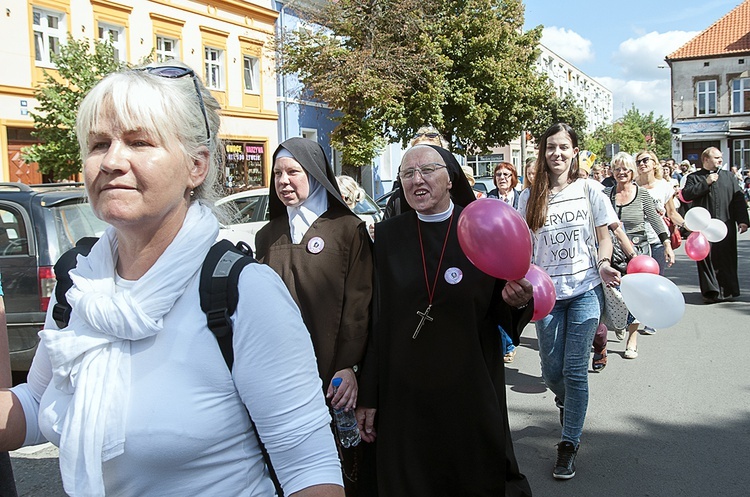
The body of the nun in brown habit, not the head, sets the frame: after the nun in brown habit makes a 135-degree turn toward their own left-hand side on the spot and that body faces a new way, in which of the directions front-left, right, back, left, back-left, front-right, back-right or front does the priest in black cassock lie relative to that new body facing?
front-left

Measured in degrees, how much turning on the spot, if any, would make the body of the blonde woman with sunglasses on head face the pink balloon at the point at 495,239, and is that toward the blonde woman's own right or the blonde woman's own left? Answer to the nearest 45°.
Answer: approximately 180°

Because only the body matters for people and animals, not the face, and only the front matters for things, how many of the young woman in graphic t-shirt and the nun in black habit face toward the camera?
2

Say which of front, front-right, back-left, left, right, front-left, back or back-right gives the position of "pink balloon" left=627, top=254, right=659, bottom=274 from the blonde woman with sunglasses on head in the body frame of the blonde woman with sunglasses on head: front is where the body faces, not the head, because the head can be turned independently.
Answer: back

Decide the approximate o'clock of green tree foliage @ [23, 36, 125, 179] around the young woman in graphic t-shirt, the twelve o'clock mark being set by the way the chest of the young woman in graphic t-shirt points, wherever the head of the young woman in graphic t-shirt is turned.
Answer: The green tree foliage is roughly at 4 o'clock from the young woman in graphic t-shirt.

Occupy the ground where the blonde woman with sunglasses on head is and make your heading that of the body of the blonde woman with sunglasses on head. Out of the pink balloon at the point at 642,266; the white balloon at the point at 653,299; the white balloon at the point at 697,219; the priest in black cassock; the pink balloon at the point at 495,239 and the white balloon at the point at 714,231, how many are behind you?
6

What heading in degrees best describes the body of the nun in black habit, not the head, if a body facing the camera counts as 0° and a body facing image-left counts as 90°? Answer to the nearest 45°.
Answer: approximately 0°

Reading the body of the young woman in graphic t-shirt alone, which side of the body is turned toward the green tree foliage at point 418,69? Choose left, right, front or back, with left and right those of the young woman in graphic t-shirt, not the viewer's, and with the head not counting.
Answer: back
